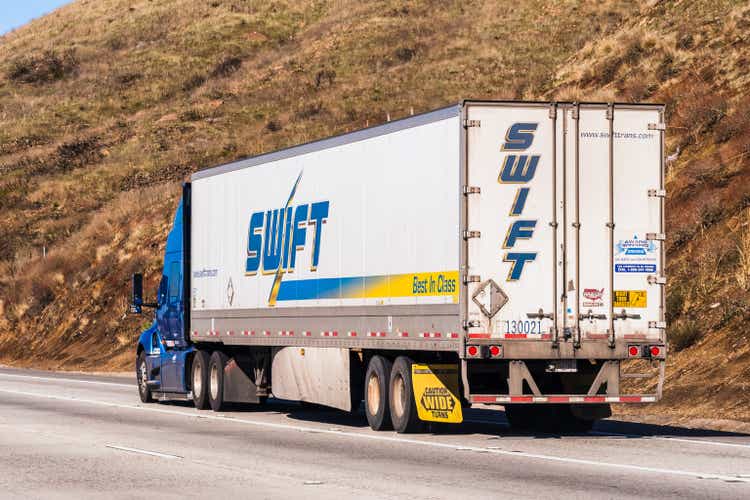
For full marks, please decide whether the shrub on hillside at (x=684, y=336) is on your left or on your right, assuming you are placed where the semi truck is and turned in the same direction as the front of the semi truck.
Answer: on your right

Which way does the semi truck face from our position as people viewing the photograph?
facing away from the viewer and to the left of the viewer
